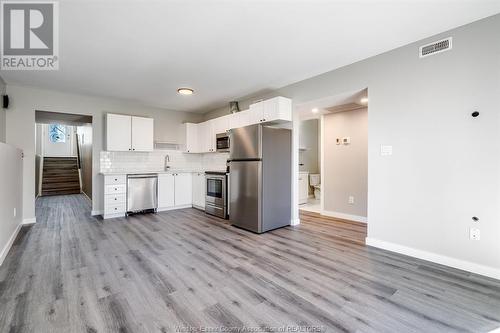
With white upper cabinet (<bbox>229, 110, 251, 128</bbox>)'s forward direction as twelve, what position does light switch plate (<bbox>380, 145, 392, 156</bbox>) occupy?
The light switch plate is roughly at 9 o'clock from the white upper cabinet.

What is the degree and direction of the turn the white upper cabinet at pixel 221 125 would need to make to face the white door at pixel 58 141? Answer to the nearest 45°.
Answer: approximately 90° to its right

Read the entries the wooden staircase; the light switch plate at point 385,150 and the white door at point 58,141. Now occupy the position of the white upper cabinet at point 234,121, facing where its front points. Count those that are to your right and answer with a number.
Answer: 2

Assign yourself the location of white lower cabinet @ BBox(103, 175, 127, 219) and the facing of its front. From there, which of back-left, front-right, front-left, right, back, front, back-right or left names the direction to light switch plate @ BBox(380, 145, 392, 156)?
front-left

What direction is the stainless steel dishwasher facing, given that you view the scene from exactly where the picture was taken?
facing the viewer

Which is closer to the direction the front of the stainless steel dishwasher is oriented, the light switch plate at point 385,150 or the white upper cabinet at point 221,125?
the light switch plate

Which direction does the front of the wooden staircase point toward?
toward the camera

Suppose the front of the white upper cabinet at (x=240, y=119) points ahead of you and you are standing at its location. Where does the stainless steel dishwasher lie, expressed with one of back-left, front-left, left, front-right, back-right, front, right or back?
front-right

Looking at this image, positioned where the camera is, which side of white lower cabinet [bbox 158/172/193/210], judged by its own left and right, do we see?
front

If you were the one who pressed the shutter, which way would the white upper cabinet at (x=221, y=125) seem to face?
facing the viewer and to the left of the viewer

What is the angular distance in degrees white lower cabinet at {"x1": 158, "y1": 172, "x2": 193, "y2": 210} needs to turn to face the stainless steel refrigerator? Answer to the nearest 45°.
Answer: approximately 45° to its left

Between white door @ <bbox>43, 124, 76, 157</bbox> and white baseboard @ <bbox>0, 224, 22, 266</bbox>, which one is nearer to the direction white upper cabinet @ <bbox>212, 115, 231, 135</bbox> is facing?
the white baseboard

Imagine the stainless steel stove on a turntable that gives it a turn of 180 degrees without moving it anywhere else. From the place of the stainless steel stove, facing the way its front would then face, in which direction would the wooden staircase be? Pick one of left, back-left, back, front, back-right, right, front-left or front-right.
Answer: left

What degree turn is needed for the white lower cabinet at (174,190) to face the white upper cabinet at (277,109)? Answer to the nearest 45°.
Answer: approximately 45° to its left

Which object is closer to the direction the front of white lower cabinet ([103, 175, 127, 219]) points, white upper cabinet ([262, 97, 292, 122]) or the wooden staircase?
the white upper cabinet
